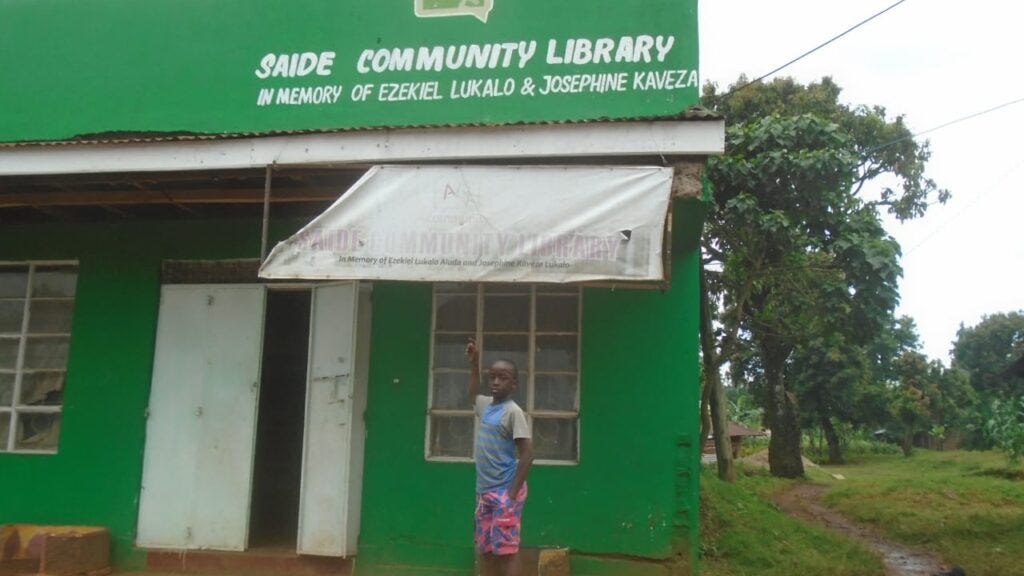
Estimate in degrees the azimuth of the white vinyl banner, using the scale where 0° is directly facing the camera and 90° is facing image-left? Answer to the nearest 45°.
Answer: approximately 0°

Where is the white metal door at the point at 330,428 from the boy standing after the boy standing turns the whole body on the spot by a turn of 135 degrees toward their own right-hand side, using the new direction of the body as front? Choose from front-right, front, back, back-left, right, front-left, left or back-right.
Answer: front-left

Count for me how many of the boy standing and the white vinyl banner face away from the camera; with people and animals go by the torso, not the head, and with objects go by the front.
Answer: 0

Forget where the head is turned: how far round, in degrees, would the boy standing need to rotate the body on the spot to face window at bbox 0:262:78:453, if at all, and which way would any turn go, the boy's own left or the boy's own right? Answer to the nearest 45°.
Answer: approximately 90° to the boy's own right
